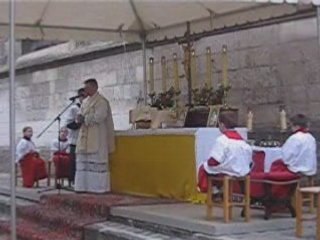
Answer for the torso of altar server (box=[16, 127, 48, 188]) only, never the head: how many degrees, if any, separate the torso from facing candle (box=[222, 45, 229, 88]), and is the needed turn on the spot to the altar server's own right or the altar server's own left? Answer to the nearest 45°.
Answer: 0° — they already face it

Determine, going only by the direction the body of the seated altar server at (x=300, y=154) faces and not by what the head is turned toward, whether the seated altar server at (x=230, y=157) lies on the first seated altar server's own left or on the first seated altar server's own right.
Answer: on the first seated altar server's own left

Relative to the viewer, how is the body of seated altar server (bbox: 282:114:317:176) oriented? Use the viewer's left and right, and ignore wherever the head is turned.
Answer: facing away from the viewer and to the left of the viewer

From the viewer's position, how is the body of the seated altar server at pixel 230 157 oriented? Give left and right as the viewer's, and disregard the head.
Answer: facing away from the viewer and to the left of the viewer

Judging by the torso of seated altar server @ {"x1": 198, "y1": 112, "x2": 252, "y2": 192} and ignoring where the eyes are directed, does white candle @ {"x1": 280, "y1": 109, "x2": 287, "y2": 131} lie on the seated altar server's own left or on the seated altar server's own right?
on the seated altar server's own right

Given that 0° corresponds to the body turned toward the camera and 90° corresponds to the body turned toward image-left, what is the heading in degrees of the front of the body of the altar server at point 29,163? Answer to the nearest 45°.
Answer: approximately 315°

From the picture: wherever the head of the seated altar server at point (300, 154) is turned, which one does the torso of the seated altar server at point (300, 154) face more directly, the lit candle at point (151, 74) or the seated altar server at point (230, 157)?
the lit candle
